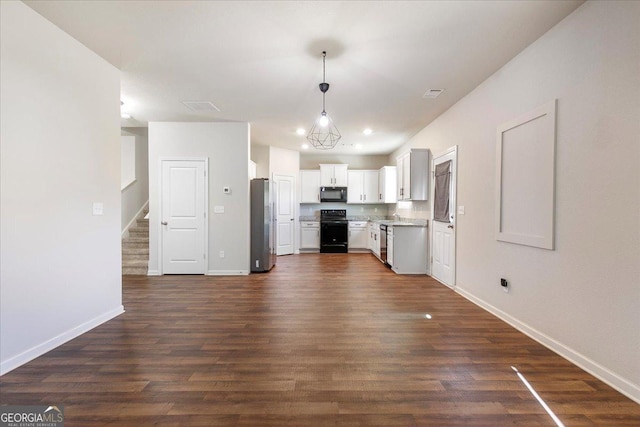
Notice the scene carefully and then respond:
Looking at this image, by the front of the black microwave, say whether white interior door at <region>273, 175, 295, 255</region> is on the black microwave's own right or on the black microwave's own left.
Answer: on the black microwave's own right

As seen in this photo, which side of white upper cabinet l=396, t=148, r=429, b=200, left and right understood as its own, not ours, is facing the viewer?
left

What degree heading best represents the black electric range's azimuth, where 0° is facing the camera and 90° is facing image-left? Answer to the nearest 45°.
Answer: approximately 0°

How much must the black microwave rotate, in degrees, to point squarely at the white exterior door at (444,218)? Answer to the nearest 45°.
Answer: approximately 45° to its left

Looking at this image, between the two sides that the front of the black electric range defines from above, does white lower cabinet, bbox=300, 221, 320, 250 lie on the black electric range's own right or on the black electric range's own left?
on the black electric range's own right
